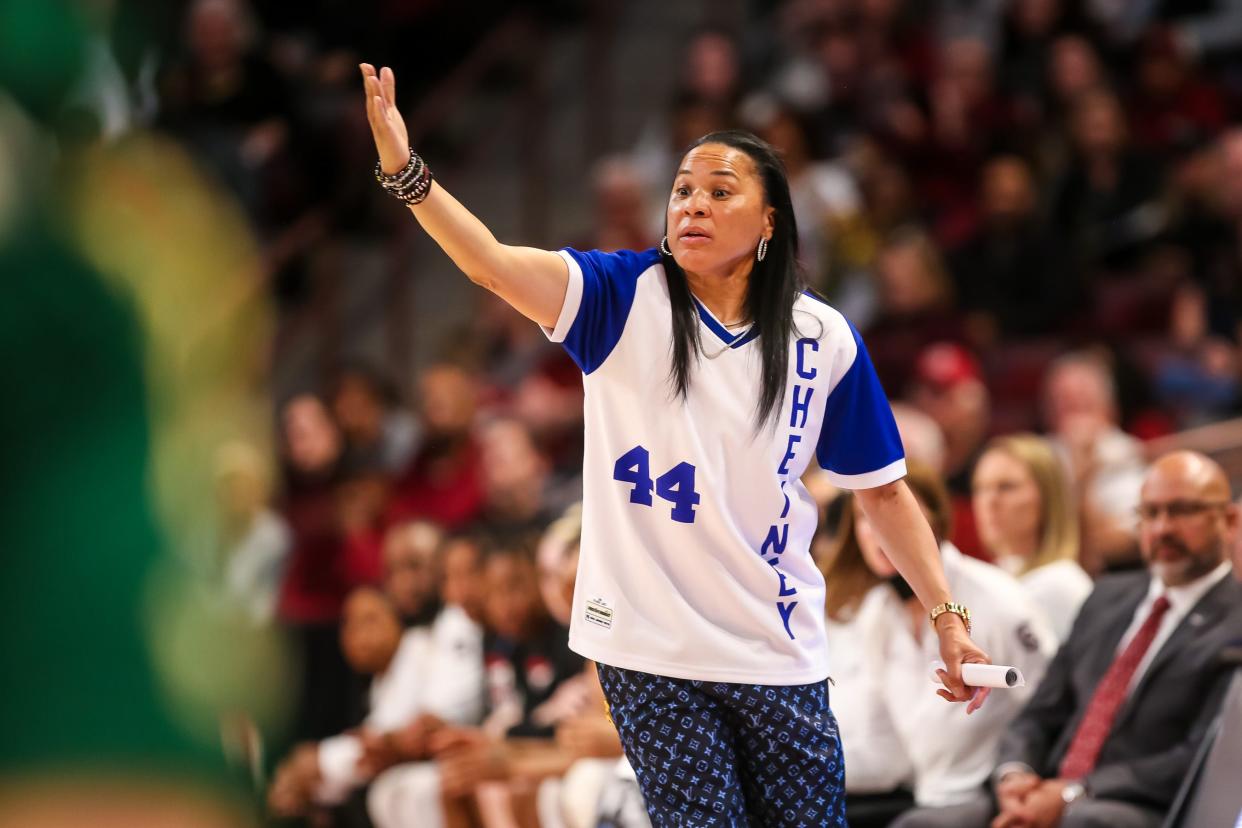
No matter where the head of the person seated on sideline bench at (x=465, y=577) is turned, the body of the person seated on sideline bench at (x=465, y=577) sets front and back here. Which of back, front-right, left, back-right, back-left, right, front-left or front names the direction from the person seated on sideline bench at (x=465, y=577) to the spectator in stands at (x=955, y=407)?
back-left

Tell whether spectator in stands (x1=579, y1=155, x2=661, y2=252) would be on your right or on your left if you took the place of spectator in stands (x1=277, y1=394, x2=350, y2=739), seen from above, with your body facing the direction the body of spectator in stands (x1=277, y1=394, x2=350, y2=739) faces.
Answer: on your left

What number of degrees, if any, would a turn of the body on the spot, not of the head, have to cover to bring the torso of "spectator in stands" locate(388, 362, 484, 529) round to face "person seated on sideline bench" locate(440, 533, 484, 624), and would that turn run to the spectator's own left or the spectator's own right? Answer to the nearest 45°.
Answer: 0° — they already face them

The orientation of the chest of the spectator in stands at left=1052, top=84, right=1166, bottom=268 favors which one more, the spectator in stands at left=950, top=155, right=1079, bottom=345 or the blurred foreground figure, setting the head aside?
the blurred foreground figure

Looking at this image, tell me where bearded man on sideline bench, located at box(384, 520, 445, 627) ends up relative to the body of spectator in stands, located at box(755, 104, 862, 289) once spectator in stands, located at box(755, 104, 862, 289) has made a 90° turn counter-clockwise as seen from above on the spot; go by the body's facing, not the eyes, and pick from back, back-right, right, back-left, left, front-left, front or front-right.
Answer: right

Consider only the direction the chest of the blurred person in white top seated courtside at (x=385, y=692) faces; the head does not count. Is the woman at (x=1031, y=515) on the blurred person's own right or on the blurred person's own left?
on the blurred person's own left

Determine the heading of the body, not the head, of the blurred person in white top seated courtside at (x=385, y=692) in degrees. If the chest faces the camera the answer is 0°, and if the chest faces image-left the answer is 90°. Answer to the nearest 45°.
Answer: approximately 45°
